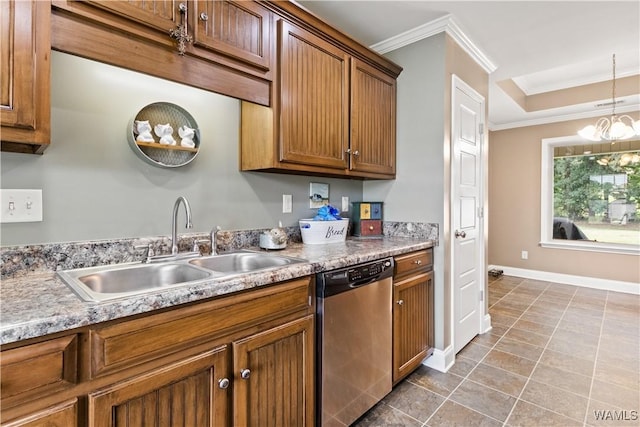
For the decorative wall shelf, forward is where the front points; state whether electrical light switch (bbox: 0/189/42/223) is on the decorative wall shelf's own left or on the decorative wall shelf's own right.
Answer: on the decorative wall shelf's own right

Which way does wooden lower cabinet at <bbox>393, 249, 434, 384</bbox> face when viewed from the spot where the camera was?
facing the viewer and to the right of the viewer

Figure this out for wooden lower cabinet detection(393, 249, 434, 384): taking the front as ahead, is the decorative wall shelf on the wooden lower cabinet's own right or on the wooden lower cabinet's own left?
on the wooden lower cabinet's own right

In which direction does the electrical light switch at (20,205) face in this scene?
toward the camera

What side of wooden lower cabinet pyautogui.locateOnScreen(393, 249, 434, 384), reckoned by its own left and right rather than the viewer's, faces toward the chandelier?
left

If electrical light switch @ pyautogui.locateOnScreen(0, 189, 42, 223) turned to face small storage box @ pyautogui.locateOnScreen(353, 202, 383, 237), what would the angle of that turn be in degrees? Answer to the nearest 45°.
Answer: approximately 90° to its left

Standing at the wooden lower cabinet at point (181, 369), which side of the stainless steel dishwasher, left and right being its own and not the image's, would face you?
right

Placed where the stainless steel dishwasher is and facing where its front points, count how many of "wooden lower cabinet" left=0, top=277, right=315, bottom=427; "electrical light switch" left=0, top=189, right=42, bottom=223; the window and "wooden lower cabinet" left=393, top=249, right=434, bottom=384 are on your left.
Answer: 2

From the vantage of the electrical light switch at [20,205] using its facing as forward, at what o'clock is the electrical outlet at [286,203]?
the electrical outlet at [286,203] is roughly at 9 o'clock from the electrical light switch at [20,205].

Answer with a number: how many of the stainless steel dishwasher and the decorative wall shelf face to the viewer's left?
0

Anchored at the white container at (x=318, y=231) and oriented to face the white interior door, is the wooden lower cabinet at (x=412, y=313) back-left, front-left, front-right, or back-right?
front-right

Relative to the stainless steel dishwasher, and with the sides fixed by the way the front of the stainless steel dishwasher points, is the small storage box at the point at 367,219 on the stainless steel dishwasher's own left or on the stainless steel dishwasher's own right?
on the stainless steel dishwasher's own left

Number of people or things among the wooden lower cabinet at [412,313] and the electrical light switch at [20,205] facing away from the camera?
0

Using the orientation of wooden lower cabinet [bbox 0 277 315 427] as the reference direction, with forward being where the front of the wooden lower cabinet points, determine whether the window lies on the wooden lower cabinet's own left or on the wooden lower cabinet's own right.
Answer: on the wooden lower cabinet's own left

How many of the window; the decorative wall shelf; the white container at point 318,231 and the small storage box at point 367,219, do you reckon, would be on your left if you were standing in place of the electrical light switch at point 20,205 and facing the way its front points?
4

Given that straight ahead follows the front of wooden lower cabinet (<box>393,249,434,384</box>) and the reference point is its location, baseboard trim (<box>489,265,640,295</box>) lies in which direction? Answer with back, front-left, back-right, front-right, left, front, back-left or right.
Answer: left
